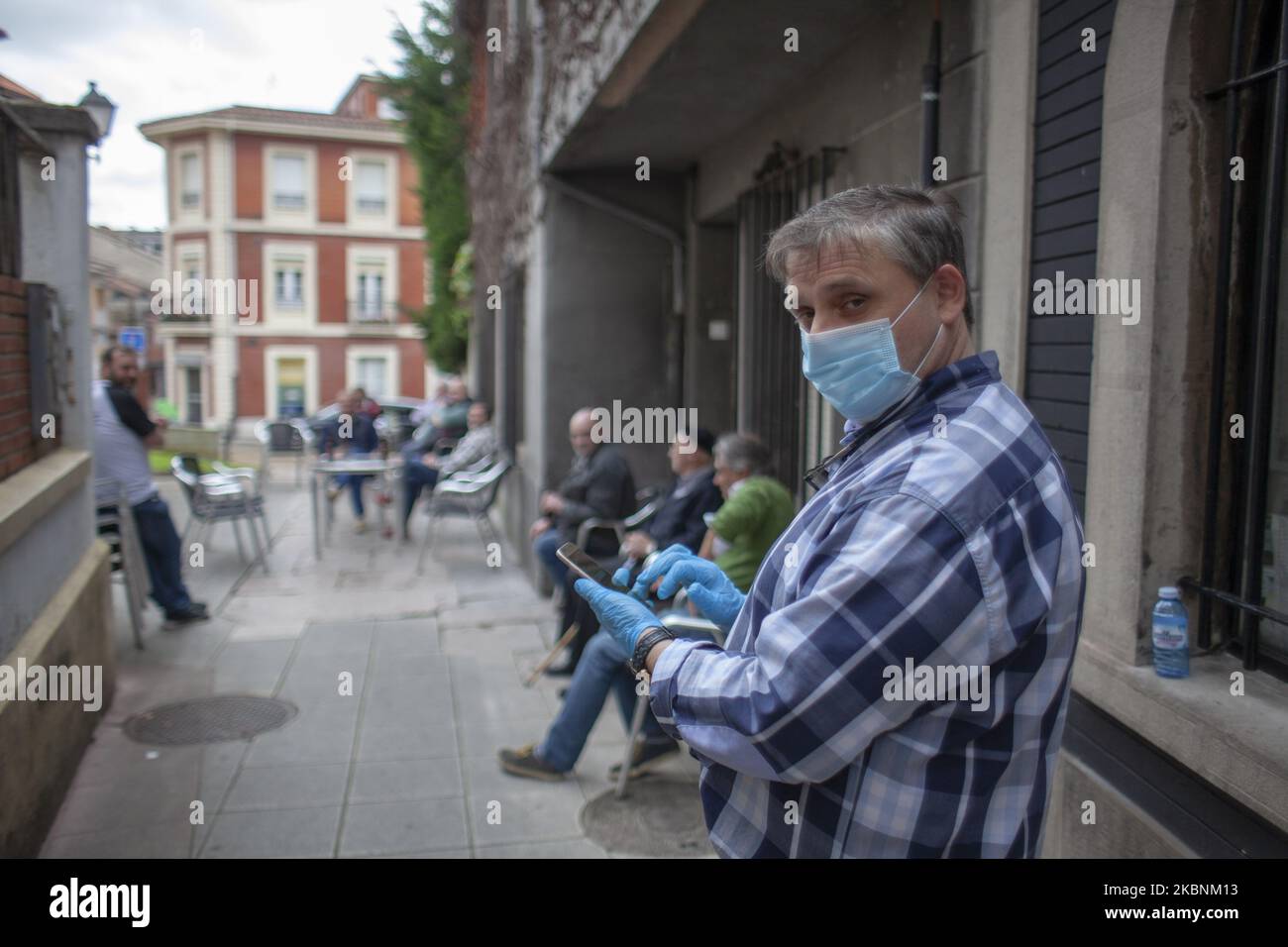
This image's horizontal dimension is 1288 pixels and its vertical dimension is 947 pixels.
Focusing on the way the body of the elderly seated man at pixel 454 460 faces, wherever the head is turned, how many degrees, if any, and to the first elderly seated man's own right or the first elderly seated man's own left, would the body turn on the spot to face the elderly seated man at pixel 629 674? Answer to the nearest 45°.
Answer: approximately 90° to the first elderly seated man's own left

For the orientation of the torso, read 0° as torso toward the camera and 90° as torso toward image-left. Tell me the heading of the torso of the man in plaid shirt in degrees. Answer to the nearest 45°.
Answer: approximately 90°

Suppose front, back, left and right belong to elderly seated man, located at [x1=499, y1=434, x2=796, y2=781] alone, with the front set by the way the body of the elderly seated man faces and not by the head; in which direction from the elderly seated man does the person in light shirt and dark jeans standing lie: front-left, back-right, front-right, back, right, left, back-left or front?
front-right

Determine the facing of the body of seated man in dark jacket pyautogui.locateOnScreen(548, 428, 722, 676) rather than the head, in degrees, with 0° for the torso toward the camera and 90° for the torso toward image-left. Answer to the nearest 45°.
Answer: approximately 90°

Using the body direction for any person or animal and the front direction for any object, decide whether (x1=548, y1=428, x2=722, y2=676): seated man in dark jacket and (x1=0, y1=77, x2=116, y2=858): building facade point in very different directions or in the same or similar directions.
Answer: very different directions

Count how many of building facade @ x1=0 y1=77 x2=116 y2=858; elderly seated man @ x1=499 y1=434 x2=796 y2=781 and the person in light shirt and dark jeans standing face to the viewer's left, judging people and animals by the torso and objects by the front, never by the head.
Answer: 1

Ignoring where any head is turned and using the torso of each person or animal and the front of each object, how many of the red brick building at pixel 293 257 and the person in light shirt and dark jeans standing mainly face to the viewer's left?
0

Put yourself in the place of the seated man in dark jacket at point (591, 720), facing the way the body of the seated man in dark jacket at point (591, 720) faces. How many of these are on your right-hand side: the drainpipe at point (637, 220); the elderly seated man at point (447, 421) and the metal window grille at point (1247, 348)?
2

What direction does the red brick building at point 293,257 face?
toward the camera

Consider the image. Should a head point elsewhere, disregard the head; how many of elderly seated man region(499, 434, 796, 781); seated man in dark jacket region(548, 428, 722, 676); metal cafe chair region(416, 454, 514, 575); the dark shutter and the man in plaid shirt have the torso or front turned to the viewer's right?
0

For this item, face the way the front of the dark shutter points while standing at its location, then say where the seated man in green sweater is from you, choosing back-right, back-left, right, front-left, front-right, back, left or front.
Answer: right

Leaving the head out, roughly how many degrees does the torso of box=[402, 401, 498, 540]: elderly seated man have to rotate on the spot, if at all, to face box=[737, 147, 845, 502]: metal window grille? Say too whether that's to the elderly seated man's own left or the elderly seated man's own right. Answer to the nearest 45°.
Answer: approximately 90° to the elderly seated man's own left

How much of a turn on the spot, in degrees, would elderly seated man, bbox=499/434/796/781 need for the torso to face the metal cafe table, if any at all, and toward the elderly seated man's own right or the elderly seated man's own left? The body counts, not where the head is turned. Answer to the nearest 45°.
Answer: approximately 45° to the elderly seated man's own right

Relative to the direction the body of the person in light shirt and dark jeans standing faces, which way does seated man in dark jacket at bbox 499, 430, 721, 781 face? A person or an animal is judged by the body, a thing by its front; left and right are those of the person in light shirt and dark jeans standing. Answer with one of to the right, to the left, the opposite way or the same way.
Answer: the opposite way

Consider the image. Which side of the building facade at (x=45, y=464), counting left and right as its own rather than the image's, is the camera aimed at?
right

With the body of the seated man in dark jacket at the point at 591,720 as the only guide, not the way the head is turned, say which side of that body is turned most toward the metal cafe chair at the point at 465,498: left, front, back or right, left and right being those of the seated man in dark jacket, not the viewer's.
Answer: right

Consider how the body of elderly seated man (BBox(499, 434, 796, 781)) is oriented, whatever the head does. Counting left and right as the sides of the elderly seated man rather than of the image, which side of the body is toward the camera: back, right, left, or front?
left

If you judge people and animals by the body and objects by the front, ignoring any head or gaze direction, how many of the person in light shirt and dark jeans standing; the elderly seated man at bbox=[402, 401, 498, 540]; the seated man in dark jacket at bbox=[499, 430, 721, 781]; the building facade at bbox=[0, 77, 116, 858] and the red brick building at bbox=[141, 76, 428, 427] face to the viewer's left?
2

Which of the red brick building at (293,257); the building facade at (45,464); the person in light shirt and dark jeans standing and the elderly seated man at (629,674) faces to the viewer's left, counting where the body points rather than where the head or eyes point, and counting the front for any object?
the elderly seated man

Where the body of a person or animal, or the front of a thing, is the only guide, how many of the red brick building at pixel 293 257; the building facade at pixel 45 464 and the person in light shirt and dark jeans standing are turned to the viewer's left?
0

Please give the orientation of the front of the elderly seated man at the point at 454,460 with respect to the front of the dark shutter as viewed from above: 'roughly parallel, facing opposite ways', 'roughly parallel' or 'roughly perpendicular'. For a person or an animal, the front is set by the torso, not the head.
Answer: roughly parallel

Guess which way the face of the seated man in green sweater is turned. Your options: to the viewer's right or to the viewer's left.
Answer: to the viewer's left
